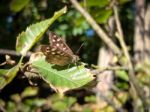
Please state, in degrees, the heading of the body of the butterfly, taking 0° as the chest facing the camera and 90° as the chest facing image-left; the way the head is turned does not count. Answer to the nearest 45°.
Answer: approximately 270°
